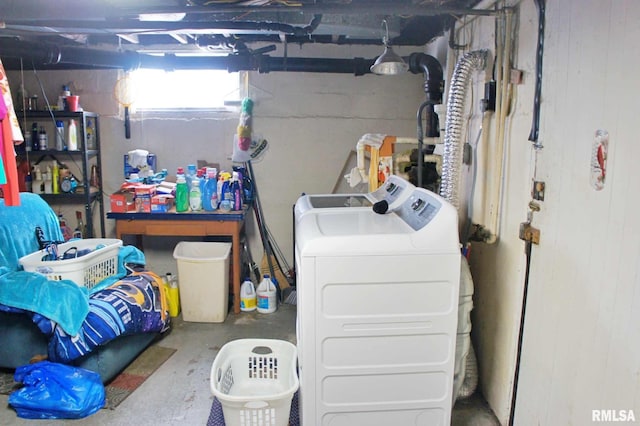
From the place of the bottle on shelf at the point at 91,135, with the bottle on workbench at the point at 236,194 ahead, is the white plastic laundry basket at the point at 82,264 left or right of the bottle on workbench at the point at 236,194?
right

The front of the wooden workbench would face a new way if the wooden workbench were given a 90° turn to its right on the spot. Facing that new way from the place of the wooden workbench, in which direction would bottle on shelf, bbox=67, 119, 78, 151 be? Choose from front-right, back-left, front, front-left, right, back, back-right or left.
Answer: front-right

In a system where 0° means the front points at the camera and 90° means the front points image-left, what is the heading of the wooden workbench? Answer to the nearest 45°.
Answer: approximately 0°

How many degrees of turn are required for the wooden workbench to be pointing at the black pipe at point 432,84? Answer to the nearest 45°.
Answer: approximately 45° to its left
